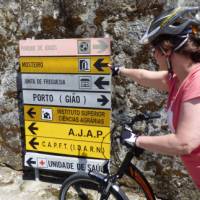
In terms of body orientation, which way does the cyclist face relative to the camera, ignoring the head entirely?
to the viewer's left

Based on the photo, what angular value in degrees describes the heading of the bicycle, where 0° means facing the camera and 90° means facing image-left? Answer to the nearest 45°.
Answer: approximately 90°

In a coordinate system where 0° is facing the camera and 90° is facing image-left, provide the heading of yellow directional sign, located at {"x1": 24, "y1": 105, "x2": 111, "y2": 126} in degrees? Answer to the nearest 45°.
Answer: approximately 0°

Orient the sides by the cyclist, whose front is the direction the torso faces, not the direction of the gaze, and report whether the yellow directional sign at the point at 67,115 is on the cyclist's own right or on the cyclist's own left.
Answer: on the cyclist's own right

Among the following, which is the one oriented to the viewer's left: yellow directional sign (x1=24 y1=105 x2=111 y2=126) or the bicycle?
the bicycle

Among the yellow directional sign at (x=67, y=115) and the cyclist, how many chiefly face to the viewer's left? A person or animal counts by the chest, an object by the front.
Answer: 1

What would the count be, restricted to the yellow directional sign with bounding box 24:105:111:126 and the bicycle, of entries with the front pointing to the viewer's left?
1
